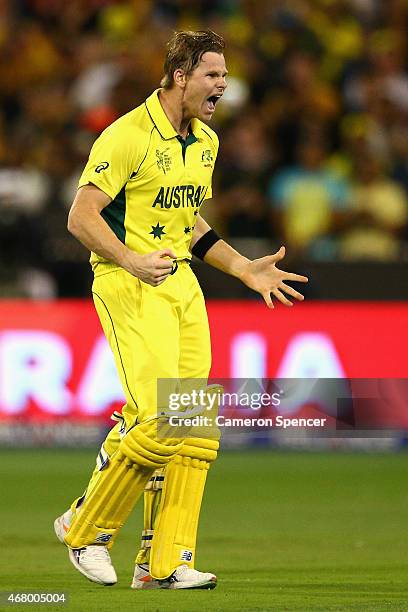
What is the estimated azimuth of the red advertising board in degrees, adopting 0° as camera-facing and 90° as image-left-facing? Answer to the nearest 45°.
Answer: approximately 0°

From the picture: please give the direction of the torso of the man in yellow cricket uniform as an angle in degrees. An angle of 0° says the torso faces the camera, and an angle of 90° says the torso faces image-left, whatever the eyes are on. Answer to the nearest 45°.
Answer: approximately 315°
